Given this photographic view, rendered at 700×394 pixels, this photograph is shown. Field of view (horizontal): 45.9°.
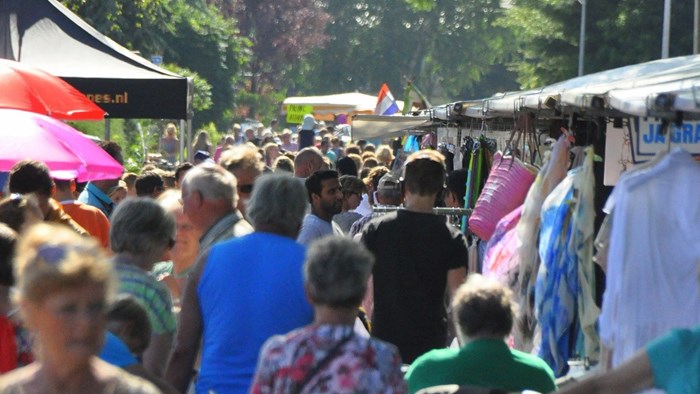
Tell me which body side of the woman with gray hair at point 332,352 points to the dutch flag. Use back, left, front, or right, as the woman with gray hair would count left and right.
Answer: front

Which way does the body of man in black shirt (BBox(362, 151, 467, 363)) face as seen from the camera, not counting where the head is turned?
away from the camera

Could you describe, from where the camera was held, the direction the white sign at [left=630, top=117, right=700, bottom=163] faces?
facing the viewer

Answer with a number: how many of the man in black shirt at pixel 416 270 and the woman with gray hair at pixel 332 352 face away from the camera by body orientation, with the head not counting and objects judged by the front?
2

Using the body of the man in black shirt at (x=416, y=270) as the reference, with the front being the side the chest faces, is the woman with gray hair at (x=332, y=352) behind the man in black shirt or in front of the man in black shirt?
behind

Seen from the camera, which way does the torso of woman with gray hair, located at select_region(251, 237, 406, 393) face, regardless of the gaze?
away from the camera

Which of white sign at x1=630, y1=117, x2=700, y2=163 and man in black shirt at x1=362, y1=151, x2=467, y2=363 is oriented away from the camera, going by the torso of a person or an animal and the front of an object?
the man in black shirt

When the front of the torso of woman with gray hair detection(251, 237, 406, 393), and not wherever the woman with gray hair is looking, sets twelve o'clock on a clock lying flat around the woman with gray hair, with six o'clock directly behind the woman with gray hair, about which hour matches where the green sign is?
The green sign is roughly at 12 o'clock from the woman with gray hair.

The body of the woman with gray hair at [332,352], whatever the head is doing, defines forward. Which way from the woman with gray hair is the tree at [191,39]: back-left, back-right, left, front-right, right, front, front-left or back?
front

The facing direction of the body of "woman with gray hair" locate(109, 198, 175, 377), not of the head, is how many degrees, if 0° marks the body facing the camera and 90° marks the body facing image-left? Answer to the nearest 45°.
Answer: approximately 225°

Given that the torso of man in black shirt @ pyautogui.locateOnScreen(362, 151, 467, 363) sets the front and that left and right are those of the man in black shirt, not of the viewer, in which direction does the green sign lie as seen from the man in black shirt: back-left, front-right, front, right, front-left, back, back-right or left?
front

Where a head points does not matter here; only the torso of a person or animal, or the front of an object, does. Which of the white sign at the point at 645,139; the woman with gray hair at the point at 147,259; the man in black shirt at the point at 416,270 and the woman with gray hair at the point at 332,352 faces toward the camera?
the white sign

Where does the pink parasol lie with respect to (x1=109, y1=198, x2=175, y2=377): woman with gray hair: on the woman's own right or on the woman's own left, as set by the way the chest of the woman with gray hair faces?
on the woman's own left

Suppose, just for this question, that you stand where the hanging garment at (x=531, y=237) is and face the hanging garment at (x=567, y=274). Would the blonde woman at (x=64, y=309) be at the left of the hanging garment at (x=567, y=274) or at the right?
right
